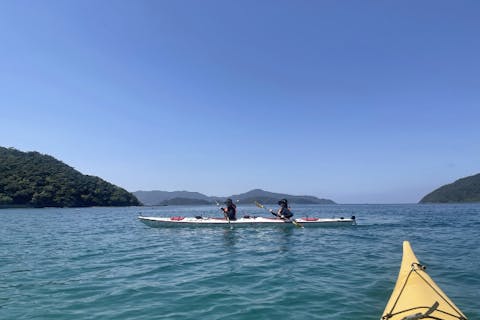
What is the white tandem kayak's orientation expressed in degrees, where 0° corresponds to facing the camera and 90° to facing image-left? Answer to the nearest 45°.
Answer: approximately 90°
